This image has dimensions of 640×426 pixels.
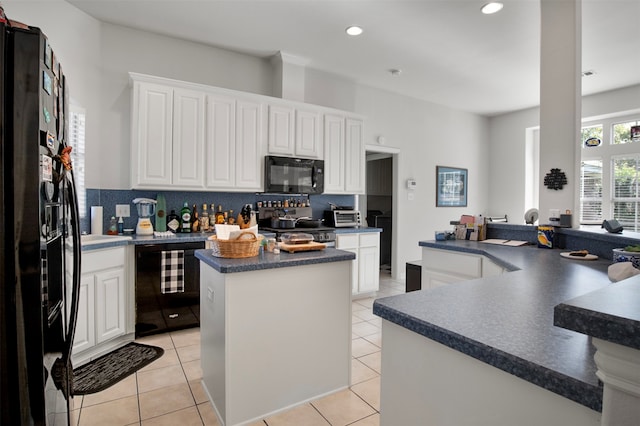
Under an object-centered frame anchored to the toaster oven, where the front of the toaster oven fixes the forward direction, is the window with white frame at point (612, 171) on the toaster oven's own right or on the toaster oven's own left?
on the toaster oven's own left

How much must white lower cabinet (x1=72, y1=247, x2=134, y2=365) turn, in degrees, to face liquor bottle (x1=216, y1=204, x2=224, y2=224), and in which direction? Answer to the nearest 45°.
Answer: approximately 90° to its left

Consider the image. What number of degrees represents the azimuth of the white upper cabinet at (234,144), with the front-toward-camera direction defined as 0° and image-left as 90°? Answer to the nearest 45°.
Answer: approximately 315°

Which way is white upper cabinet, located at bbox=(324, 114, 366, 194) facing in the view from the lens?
facing the viewer and to the right of the viewer

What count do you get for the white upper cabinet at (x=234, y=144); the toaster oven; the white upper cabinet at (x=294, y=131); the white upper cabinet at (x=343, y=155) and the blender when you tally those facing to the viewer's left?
0

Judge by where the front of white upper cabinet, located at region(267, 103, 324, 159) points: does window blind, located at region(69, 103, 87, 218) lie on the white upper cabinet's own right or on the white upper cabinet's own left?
on the white upper cabinet's own right

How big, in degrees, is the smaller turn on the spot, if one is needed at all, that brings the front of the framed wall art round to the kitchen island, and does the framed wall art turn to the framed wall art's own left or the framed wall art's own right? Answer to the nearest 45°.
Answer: approximately 45° to the framed wall art's own right

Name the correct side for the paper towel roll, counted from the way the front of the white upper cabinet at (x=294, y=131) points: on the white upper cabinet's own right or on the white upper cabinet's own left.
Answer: on the white upper cabinet's own right

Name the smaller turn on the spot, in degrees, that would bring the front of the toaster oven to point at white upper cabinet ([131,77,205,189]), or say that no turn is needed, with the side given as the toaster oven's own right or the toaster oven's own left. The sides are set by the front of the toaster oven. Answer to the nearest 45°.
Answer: approximately 90° to the toaster oven's own right

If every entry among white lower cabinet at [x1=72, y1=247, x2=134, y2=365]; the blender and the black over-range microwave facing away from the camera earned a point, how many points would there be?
0

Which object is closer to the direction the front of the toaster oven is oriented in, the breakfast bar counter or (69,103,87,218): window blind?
the breakfast bar counter

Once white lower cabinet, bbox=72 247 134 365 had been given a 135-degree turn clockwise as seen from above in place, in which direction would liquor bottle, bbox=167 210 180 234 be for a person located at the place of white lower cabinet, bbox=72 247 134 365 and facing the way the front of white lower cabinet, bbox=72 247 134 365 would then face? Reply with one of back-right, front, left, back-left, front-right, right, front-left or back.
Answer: back-right

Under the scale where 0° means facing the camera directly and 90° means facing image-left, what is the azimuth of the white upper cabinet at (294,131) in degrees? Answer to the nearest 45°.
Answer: approximately 315°

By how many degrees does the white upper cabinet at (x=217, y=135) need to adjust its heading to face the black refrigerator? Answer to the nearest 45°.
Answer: approximately 45° to its right

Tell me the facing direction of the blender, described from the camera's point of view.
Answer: facing the viewer
